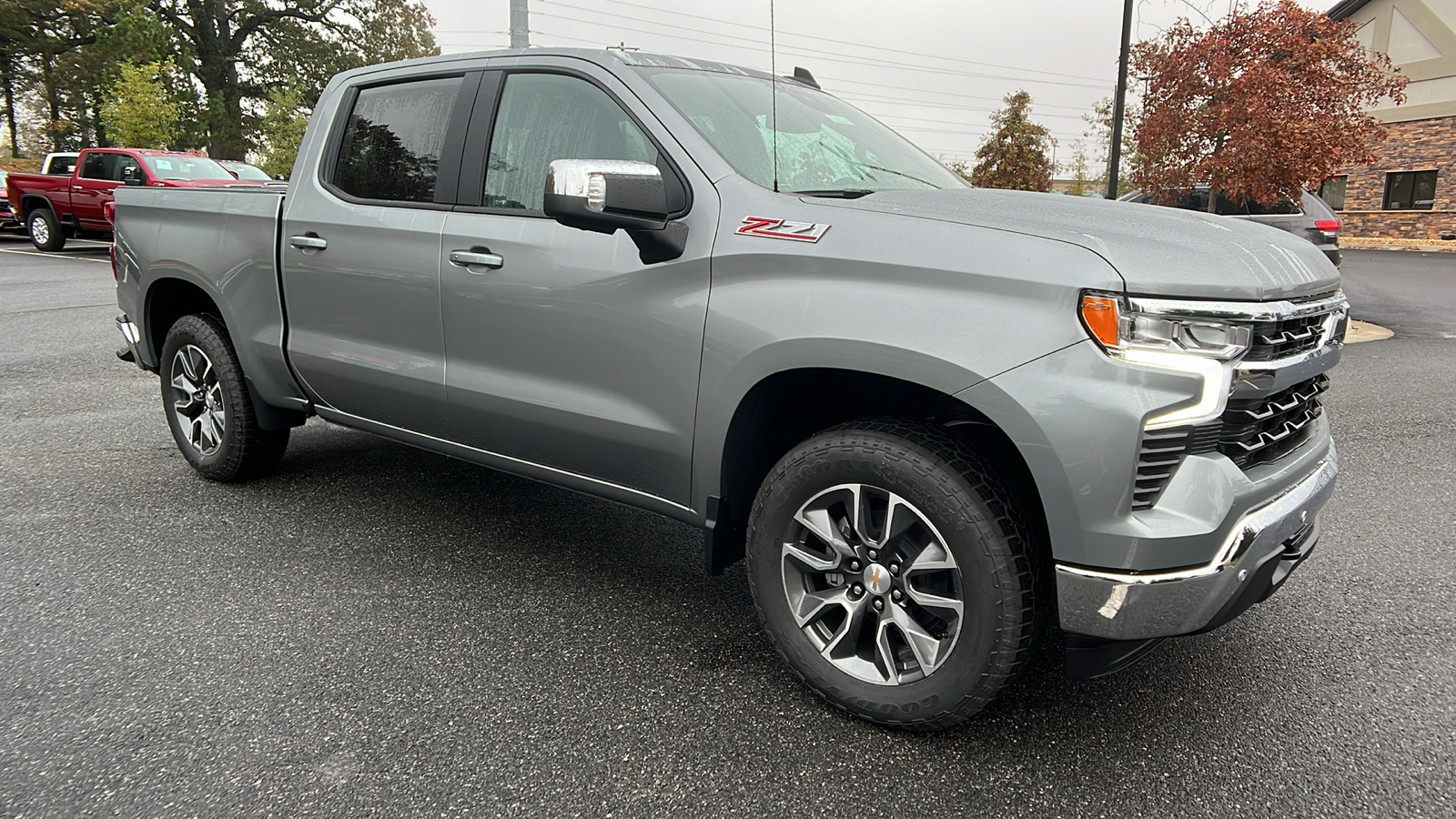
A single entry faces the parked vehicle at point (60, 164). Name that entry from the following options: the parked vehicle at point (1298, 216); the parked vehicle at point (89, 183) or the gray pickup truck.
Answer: the parked vehicle at point (1298, 216)

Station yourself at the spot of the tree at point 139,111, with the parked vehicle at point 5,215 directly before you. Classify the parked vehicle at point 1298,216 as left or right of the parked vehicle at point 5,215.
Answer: left

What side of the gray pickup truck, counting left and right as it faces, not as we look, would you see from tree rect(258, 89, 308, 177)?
back

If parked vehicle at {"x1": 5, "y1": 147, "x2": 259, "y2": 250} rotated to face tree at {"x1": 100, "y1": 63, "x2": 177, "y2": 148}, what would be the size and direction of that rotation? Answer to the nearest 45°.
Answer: approximately 135° to its left

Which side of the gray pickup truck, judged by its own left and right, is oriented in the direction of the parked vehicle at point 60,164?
back

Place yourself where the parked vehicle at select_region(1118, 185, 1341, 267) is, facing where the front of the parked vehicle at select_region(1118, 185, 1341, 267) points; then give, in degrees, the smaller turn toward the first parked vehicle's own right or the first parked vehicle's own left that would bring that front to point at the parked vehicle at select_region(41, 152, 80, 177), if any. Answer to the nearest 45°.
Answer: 0° — it already faces it

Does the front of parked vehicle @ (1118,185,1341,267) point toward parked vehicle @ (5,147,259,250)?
yes

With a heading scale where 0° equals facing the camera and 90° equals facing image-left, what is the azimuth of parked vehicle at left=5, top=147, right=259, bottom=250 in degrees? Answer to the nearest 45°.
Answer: approximately 315°

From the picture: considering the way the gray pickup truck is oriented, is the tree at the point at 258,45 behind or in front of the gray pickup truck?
behind
